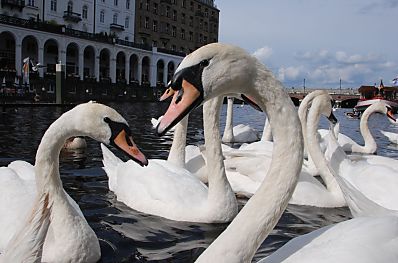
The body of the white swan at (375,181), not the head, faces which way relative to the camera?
to the viewer's right

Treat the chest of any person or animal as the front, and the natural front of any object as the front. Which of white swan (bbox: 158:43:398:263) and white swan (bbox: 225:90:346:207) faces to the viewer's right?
white swan (bbox: 225:90:346:207)

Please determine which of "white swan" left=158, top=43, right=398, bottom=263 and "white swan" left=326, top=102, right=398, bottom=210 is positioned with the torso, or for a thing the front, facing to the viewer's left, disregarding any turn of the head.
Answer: "white swan" left=158, top=43, right=398, bottom=263

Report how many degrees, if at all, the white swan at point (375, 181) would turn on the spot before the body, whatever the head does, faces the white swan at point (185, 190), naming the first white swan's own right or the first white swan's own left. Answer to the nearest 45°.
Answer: approximately 180°

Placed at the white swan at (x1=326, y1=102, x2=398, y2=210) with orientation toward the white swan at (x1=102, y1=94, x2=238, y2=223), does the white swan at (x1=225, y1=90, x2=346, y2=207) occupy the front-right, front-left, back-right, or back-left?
front-right

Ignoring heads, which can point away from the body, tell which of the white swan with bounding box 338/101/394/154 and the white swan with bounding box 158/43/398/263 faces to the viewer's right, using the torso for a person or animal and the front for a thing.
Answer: the white swan with bounding box 338/101/394/154

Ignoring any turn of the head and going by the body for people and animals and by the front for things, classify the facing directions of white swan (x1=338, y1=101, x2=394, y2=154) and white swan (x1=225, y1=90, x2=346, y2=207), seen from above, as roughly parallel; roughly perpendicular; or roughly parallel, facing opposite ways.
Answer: roughly parallel

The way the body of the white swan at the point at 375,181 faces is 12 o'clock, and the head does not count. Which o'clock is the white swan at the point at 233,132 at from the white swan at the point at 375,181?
the white swan at the point at 233,132 is roughly at 8 o'clock from the white swan at the point at 375,181.

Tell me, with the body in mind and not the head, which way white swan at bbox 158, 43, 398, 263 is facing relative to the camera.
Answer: to the viewer's left

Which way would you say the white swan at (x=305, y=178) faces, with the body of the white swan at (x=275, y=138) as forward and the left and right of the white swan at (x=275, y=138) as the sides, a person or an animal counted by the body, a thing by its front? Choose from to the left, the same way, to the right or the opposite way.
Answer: the opposite way
